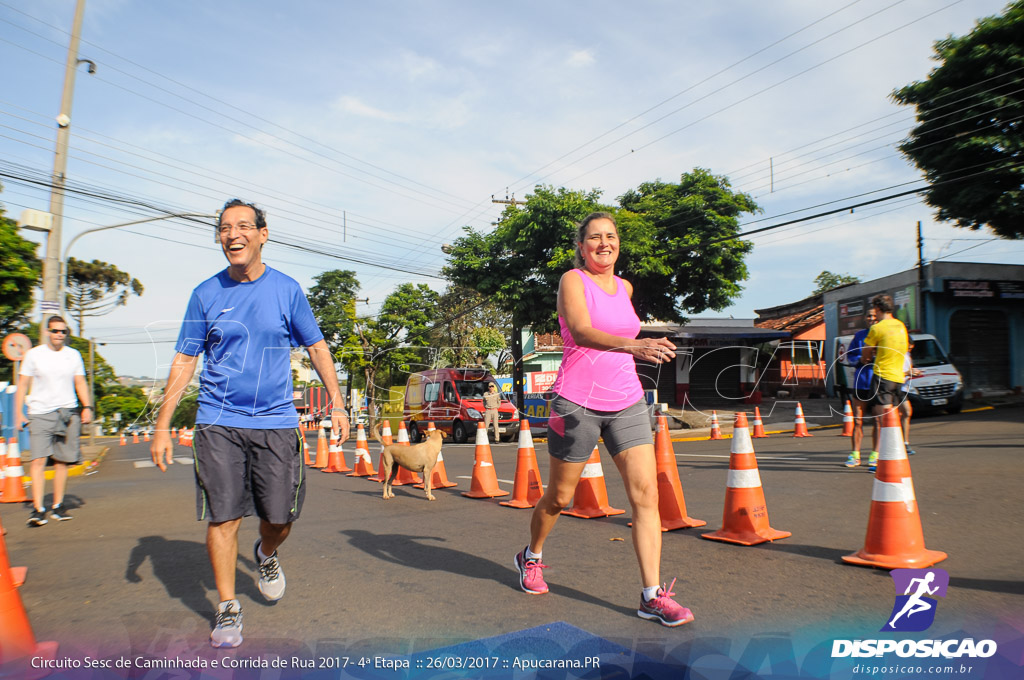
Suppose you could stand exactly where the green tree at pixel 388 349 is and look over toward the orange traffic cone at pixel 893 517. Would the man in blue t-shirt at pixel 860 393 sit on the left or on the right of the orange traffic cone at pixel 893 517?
left

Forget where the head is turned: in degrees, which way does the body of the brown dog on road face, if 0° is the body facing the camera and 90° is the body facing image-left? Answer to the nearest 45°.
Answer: approximately 270°

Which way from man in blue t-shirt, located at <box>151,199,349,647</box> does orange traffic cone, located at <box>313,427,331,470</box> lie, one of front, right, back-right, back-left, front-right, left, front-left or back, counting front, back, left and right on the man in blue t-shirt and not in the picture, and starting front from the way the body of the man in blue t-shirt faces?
back

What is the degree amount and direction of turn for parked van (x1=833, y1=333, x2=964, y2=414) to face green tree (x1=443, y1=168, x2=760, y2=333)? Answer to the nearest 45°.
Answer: approximately 180°

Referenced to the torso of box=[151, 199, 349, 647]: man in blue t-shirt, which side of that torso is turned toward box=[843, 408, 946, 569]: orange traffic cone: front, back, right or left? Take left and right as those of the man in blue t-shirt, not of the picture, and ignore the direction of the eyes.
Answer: left

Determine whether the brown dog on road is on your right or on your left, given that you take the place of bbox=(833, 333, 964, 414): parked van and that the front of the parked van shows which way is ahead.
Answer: on your right

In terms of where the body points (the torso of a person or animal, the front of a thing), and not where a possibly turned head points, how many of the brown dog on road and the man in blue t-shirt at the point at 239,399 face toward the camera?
1

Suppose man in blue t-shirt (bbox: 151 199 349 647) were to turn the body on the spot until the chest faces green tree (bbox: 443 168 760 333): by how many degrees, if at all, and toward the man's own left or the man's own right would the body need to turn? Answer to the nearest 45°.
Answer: approximately 135° to the man's own left
